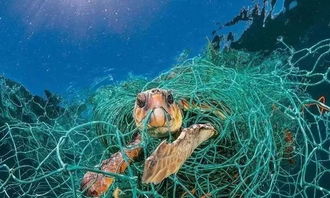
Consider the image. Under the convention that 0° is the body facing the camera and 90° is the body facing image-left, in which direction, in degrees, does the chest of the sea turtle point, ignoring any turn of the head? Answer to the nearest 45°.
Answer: approximately 0°
